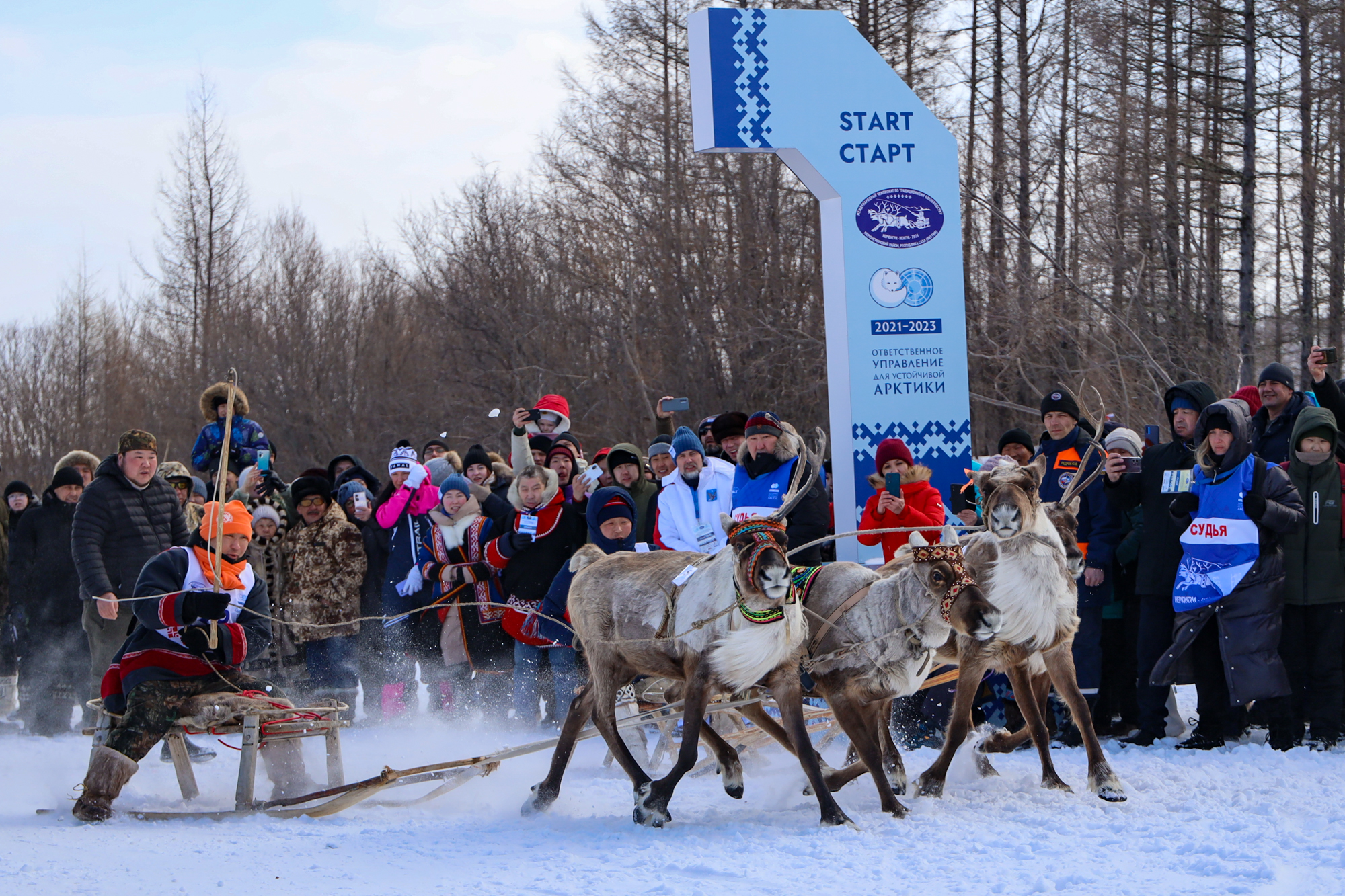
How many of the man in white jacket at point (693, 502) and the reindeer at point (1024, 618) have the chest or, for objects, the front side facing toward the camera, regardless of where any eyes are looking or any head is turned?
2

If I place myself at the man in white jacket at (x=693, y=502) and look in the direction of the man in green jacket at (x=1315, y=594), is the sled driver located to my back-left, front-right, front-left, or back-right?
back-right

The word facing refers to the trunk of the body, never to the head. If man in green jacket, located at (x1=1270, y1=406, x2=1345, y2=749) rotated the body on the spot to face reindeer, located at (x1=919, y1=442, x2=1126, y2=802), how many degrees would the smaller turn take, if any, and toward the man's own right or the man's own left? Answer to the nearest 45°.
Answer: approximately 45° to the man's own right

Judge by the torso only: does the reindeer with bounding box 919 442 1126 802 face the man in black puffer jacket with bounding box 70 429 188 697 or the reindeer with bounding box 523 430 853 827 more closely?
the reindeer
